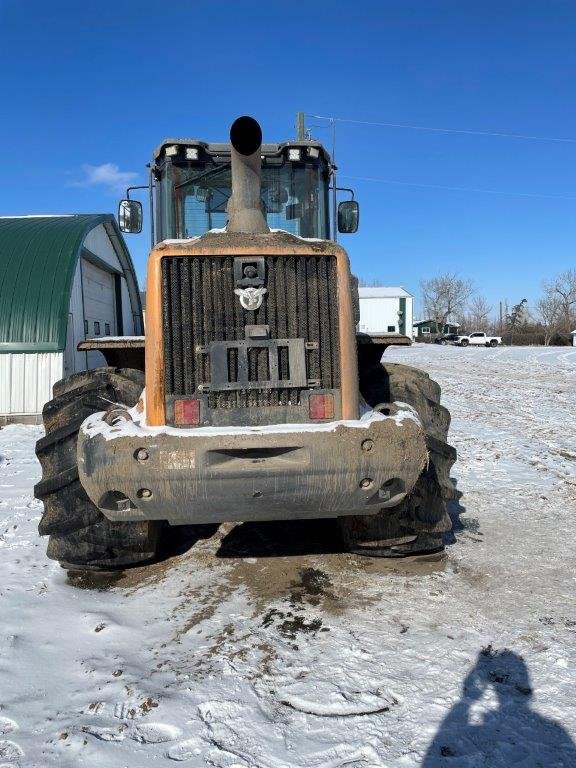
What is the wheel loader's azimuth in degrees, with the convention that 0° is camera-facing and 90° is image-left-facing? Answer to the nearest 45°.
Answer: approximately 180°

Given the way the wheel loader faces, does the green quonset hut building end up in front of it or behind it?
in front
